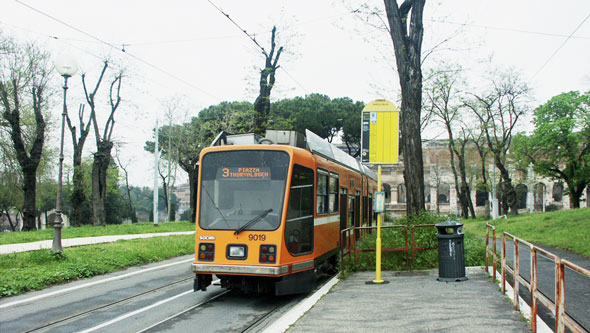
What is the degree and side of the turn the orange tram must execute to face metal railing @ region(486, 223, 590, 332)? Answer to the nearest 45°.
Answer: approximately 90° to its left

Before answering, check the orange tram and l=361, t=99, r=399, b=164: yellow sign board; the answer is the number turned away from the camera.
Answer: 0

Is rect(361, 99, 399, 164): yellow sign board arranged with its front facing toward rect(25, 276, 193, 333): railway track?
no

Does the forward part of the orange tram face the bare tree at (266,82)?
no

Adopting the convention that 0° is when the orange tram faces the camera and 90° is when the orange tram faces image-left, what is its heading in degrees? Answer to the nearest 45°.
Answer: approximately 45°

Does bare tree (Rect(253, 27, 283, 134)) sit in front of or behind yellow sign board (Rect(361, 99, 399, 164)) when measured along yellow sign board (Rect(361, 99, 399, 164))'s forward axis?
behind

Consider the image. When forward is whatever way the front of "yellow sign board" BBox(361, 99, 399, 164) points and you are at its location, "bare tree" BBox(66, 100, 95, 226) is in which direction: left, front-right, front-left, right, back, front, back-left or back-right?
back-right

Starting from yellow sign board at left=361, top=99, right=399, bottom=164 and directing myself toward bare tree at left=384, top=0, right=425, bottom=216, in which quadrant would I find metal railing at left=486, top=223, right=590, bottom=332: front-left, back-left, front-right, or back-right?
back-right

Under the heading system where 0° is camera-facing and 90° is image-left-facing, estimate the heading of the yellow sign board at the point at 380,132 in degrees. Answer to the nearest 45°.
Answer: approximately 0°

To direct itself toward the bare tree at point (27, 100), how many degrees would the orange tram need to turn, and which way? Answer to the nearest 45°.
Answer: approximately 90° to its right
